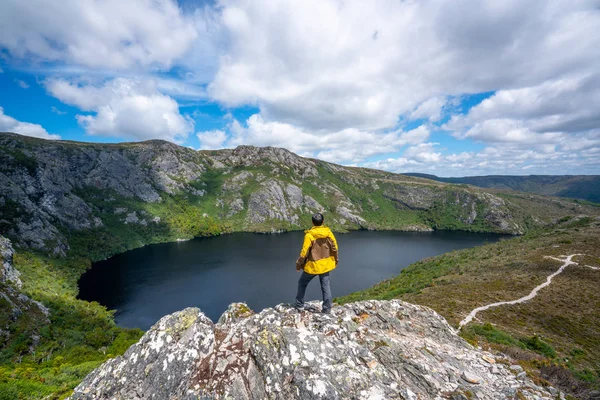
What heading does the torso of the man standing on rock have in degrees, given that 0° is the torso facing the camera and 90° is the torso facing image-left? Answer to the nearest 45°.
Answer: approximately 180°
